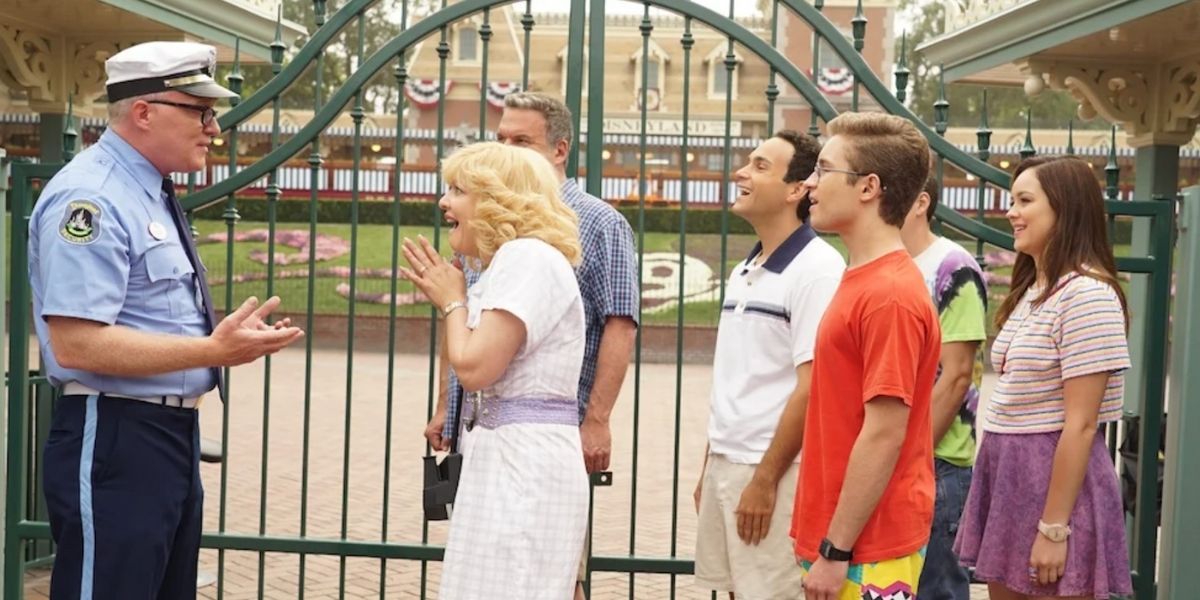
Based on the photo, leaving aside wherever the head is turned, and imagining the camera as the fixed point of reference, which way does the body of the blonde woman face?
to the viewer's left

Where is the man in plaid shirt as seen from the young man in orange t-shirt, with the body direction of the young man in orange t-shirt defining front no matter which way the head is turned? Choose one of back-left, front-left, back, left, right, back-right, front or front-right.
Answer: front-right

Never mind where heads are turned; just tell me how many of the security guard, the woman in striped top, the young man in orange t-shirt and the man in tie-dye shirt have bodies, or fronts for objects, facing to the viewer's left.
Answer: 3

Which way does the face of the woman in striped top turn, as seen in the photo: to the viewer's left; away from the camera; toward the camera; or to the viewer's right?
to the viewer's left

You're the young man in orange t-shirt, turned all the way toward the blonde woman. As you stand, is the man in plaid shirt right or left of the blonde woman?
right

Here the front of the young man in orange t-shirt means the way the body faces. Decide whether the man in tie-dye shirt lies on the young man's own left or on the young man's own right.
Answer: on the young man's own right

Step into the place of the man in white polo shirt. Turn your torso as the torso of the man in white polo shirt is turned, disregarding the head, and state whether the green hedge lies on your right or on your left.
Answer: on your right

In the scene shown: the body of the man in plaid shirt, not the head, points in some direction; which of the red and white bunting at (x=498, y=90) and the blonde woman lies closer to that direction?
the blonde woman

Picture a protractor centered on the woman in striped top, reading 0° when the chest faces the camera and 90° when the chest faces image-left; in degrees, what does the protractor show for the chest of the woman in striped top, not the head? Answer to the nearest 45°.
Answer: approximately 90°

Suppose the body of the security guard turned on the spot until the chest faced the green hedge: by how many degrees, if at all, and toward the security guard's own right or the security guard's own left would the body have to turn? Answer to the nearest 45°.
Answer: approximately 90° to the security guard's own left

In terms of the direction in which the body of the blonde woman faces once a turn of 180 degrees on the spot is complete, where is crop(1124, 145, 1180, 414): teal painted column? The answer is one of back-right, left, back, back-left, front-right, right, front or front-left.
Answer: front-left

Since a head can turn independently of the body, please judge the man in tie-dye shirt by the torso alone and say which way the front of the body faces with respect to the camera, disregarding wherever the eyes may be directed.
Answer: to the viewer's left

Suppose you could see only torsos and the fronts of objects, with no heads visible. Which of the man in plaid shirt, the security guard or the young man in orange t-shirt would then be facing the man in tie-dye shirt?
the security guard

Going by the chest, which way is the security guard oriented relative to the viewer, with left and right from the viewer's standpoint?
facing to the right of the viewer
